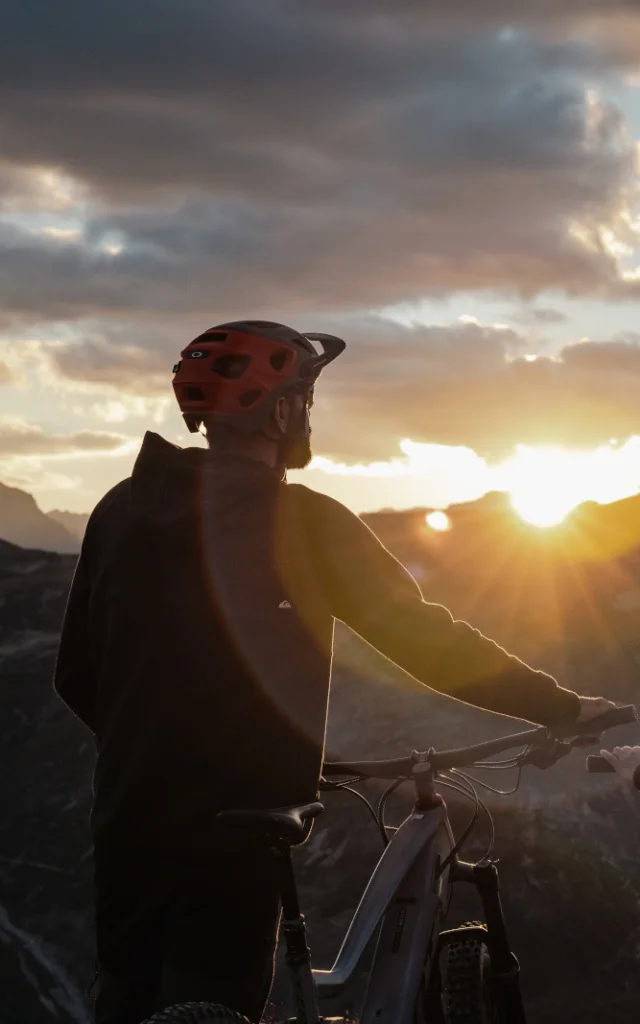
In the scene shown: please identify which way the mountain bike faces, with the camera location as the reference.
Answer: facing away from the viewer and to the right of the viewer

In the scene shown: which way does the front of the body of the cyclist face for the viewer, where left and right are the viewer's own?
facing away from the viewer and to the right of the viewer

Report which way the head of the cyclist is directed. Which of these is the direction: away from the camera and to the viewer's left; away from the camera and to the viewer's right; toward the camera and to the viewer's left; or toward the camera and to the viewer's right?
away from the camera and to the viewer's right
